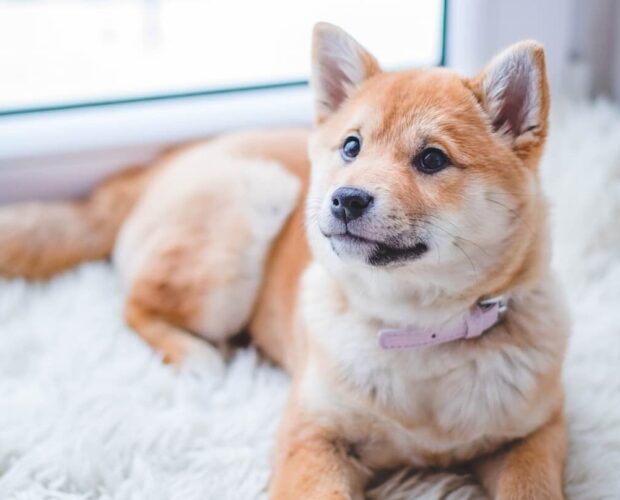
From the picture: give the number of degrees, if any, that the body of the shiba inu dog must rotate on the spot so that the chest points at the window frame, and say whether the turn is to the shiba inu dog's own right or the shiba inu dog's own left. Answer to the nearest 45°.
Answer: approximately 180°

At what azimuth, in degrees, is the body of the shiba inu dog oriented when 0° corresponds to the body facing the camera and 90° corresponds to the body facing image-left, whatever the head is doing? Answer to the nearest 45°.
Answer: approximately 315°
